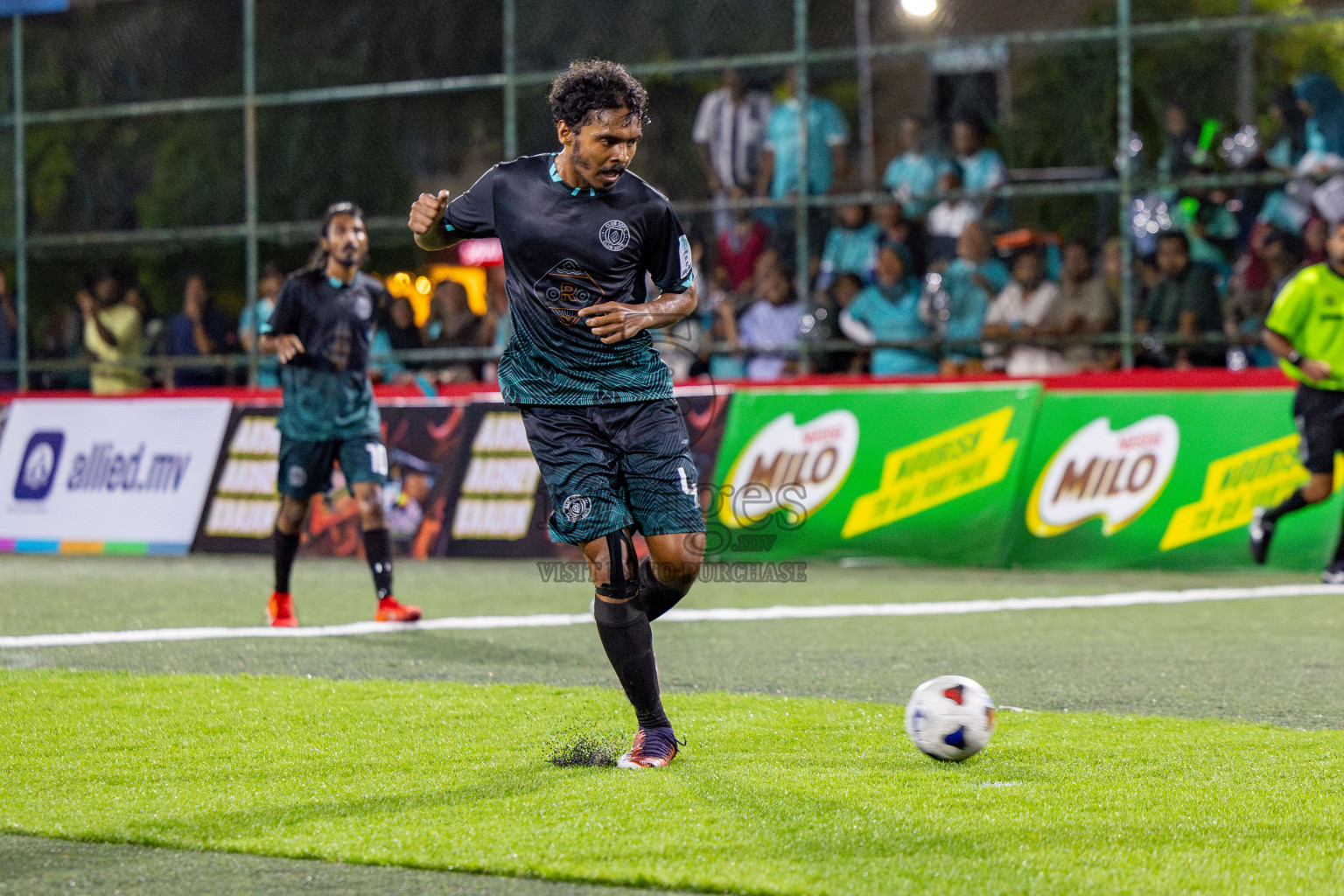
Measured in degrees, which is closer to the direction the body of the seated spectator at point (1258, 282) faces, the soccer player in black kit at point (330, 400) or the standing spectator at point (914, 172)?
the soccer player in black kit

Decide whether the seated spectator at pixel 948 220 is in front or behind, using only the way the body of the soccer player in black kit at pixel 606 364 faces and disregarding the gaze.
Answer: behind

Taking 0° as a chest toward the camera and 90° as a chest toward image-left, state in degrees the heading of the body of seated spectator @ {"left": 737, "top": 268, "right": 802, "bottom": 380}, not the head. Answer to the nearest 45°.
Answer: approximately 0°

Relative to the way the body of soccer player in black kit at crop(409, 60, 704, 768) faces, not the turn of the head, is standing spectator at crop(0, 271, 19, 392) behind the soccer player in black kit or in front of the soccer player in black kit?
behind

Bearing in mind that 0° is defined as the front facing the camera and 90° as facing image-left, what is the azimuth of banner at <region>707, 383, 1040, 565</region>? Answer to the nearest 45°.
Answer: approximately 0°

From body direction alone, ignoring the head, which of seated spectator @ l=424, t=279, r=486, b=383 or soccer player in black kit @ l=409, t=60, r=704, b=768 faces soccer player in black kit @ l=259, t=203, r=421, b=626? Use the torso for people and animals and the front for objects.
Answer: the seated spectator
